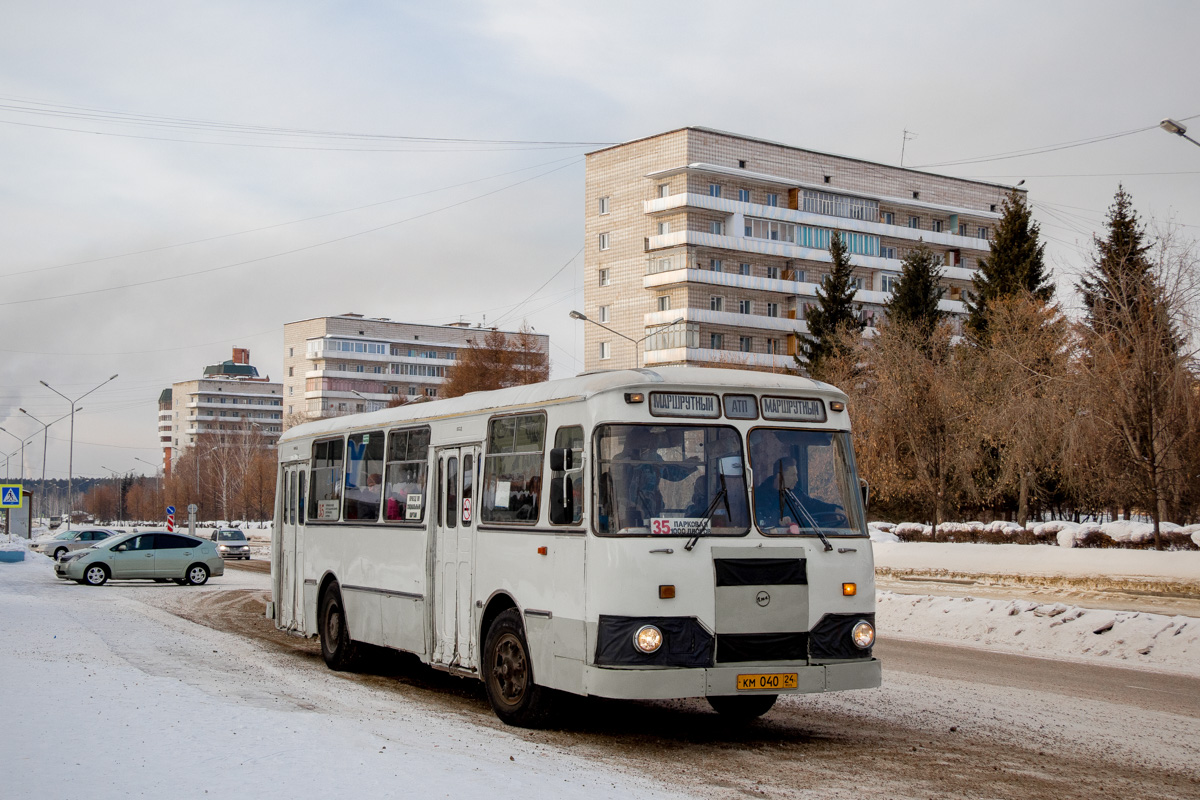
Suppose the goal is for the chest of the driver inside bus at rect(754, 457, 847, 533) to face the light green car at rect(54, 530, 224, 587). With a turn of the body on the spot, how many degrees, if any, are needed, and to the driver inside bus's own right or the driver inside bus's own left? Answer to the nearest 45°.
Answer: approximately 180°

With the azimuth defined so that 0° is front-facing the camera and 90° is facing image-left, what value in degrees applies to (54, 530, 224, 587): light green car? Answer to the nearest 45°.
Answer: approximately 90°

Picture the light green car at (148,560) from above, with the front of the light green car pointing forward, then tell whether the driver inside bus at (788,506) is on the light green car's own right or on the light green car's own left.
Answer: on the light green car's own left

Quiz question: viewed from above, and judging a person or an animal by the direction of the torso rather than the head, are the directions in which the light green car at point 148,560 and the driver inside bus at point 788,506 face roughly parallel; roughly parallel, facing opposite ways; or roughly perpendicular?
roughly perpendicular

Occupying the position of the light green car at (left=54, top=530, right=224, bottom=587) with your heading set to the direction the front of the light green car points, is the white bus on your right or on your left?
on your left

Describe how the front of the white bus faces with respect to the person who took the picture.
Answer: facing the viewer and to the right of the viewer

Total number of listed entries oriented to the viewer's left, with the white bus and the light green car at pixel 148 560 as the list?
1
